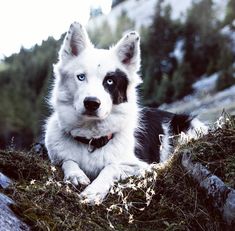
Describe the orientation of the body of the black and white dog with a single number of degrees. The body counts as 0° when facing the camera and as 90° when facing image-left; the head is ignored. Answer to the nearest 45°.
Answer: approximately 45°
